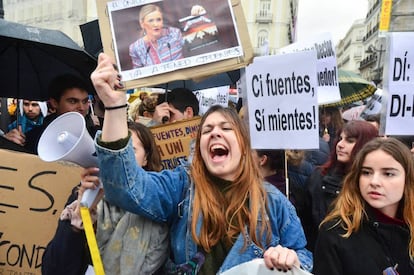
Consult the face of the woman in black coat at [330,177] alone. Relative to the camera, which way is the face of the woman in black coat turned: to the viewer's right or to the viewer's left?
to the viewer's left

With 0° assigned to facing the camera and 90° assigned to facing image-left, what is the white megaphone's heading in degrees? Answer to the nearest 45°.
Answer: approximately 45°

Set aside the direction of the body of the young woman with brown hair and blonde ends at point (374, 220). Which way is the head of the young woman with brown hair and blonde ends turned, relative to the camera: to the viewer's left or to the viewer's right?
to the viewer's left

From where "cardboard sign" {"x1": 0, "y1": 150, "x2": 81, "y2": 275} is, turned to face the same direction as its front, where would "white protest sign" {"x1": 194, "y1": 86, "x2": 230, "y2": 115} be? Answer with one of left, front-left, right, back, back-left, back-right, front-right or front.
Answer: back-left
